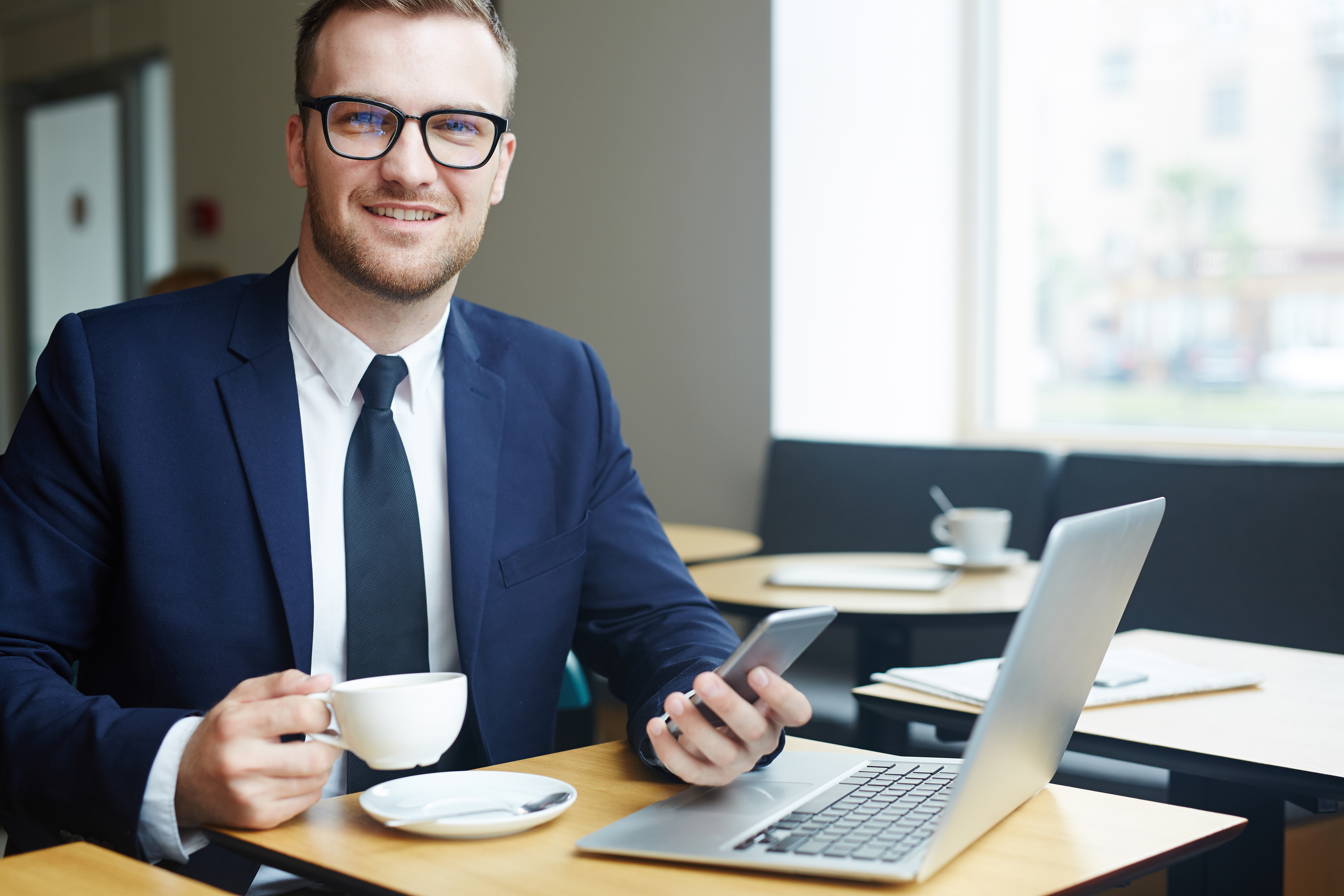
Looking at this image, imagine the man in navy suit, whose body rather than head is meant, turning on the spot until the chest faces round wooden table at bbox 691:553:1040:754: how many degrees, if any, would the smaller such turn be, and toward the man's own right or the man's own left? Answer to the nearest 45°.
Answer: approximately 135° to the man's own left

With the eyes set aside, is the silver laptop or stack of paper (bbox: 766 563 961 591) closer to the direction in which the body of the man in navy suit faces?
the silver laptop

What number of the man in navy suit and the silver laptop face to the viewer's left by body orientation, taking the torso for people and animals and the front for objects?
1

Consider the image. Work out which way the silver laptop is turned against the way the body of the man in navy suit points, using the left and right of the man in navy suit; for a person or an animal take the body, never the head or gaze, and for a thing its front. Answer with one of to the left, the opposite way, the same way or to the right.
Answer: to the right

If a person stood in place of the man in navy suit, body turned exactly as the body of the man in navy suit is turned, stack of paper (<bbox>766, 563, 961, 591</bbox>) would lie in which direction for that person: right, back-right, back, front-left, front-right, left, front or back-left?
back-left

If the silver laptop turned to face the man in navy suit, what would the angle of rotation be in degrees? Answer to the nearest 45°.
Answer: approximately 45° to its right

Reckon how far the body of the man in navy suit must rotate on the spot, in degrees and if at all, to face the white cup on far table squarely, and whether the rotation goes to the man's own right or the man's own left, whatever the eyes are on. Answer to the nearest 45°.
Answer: approximately 135° to the man's own left

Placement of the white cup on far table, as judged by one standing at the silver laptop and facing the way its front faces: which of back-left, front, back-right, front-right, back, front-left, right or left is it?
right

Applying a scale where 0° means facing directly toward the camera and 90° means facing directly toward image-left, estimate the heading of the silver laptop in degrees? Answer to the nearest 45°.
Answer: approximately 90°

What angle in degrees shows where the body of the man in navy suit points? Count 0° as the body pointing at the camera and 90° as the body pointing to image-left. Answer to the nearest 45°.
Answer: approximately 0°

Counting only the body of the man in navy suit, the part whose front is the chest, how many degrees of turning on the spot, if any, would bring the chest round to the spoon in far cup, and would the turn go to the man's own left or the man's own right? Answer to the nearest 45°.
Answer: approximately 135° to the man's own left

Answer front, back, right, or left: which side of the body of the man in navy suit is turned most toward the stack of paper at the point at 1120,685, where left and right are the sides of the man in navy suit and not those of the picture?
left
